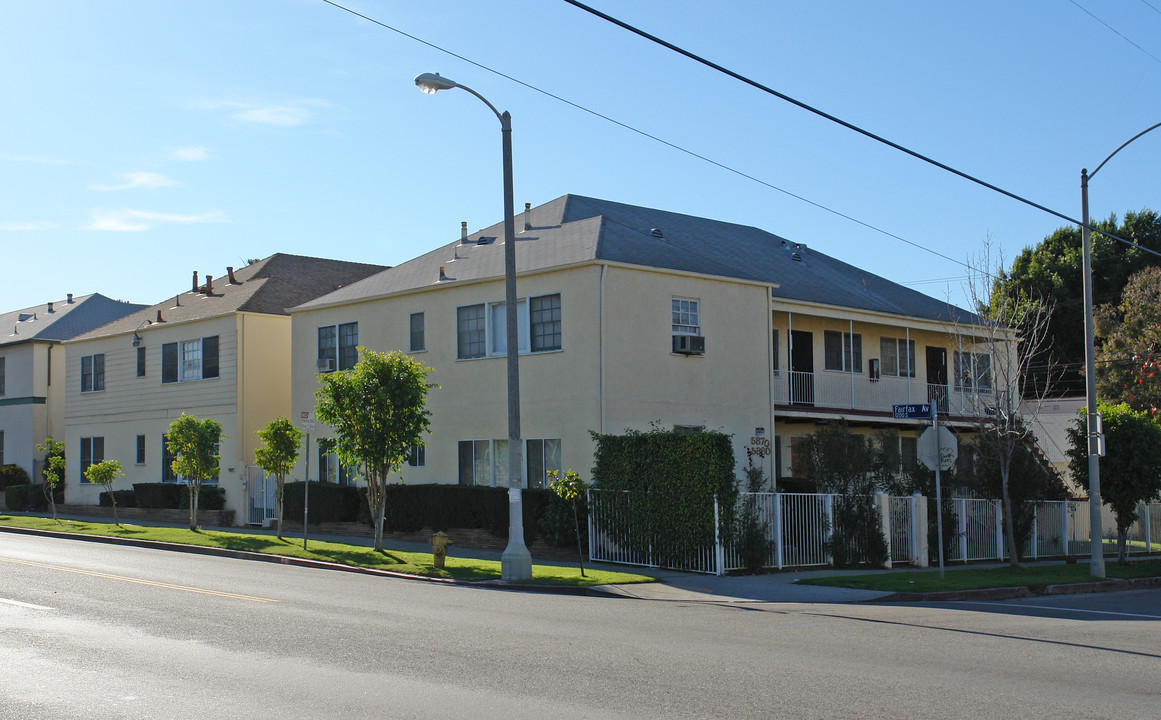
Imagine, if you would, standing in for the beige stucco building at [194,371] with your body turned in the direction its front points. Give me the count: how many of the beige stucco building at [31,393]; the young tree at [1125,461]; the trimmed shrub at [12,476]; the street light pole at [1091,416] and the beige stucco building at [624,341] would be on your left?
3

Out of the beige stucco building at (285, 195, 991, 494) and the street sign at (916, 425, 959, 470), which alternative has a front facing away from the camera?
the street sign

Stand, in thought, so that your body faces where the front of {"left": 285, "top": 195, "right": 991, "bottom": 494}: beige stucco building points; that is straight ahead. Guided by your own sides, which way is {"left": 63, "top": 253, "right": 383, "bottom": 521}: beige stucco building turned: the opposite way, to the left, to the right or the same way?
to the right

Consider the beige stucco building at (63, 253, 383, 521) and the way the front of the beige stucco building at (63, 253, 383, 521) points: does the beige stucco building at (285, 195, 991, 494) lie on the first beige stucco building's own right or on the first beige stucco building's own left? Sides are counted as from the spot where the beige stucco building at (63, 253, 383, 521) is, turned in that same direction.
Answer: on the first beige stucco building's own left

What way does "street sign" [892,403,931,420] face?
toward the camera

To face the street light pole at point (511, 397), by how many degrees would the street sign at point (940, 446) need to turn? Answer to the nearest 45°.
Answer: approximately 90° to its left

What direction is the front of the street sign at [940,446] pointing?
away from the camera

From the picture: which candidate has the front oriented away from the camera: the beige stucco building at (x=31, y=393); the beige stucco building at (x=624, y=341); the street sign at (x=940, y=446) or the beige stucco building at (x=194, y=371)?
the street sign

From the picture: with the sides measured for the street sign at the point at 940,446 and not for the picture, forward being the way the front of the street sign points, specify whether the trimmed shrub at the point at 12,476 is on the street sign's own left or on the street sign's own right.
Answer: on the street sign's own left

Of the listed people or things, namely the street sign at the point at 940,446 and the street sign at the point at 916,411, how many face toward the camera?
1

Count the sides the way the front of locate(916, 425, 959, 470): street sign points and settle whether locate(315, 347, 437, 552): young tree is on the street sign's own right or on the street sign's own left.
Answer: on the street sign's own left

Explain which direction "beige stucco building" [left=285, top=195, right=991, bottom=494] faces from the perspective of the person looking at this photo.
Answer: facing the viewer and to the right of the viewer

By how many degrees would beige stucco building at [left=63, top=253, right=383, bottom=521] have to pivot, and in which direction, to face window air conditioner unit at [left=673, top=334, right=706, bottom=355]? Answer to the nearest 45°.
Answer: approximately 90° to its left

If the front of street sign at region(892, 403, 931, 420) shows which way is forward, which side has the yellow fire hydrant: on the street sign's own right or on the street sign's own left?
on the street sign's own right

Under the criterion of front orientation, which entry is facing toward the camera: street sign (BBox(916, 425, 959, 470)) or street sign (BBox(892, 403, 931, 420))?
street sign (BBox(892, 403, 931, 420))

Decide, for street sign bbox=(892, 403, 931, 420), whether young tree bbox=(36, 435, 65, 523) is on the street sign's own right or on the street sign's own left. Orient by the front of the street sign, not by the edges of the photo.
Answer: on the street sign's own right

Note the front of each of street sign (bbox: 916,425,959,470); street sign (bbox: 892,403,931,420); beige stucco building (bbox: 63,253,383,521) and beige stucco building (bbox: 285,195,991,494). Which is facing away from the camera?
street sign (bbox: 916,425,959,470)

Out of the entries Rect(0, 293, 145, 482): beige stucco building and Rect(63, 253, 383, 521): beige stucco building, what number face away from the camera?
0

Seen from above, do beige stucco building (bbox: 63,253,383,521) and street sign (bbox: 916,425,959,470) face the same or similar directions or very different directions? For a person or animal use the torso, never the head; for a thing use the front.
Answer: very different directions
